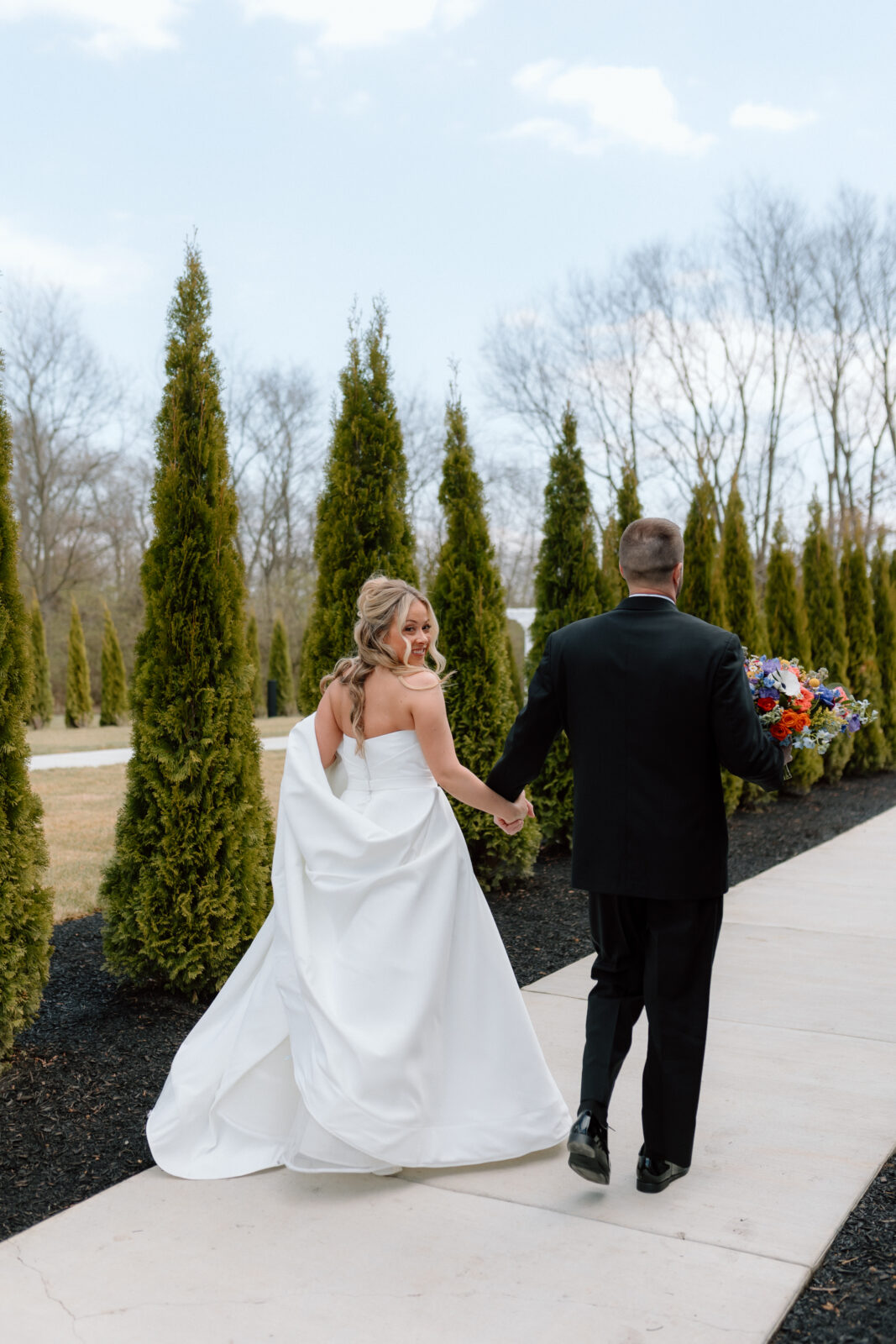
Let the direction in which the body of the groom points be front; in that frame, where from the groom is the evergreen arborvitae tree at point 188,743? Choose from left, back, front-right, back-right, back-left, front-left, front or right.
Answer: front-left

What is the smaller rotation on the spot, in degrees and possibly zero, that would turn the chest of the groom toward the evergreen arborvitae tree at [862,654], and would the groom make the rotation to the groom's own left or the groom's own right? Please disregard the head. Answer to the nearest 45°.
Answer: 0° — they already face it

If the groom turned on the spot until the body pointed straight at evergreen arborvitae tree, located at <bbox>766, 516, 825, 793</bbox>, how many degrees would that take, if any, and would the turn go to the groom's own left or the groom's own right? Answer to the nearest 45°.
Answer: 0° — they already face it

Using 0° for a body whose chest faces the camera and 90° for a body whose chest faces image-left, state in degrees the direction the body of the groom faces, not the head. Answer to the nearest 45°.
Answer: approximately 180°

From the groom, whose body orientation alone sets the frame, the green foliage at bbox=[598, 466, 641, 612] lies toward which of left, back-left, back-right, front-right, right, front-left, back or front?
front

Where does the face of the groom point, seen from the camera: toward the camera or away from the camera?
away from the camera

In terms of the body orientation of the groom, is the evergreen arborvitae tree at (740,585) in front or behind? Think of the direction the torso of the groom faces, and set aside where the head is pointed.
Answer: in front

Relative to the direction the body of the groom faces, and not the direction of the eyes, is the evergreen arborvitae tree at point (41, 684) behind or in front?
in front

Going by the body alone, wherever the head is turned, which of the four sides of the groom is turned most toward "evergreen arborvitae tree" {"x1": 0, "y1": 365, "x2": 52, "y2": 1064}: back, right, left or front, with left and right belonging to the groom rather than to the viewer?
left

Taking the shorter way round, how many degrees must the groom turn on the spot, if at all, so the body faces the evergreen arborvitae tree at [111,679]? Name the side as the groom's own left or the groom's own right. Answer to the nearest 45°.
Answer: approximately 45° to the groom's own left

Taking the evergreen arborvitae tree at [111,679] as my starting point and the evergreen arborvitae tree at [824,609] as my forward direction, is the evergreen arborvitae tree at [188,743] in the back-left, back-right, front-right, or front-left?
front-right
